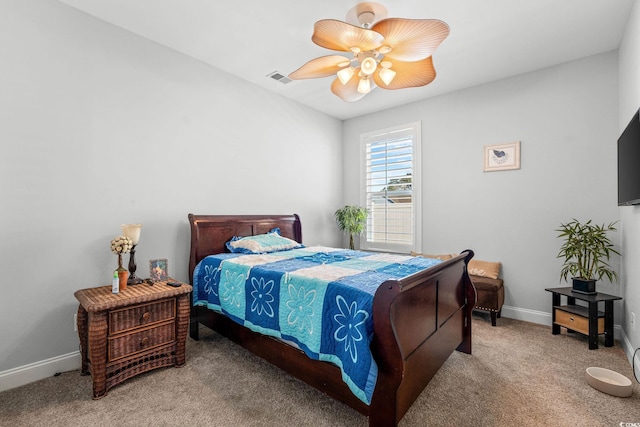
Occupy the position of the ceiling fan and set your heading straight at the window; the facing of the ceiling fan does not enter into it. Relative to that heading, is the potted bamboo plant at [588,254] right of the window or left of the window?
right

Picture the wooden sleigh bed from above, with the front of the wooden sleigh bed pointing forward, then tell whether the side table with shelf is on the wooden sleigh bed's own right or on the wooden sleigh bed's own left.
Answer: on the wooden sleigh bed's own left

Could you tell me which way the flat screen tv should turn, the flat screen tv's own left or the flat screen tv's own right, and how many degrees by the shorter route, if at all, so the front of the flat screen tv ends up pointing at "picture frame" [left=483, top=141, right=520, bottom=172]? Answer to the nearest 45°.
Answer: approximately 45° to the flat screen tv's own right

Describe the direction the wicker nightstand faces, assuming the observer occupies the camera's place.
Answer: facing the viewer and to the right of the viewer

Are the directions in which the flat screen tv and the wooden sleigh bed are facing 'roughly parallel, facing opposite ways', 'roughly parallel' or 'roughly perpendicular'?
roughly parallel, facing opposite ways

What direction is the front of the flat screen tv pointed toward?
to the viewer's left

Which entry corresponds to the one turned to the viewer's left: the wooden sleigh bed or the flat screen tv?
the flat screen tv

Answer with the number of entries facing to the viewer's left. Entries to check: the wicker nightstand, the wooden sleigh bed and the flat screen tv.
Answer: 1

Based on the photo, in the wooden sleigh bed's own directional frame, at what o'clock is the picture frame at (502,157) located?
The picture frame is roughly at 9 o'clock from the wooden sleigh bed.

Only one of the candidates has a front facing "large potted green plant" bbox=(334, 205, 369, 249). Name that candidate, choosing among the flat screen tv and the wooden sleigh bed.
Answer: the flat screen tv
